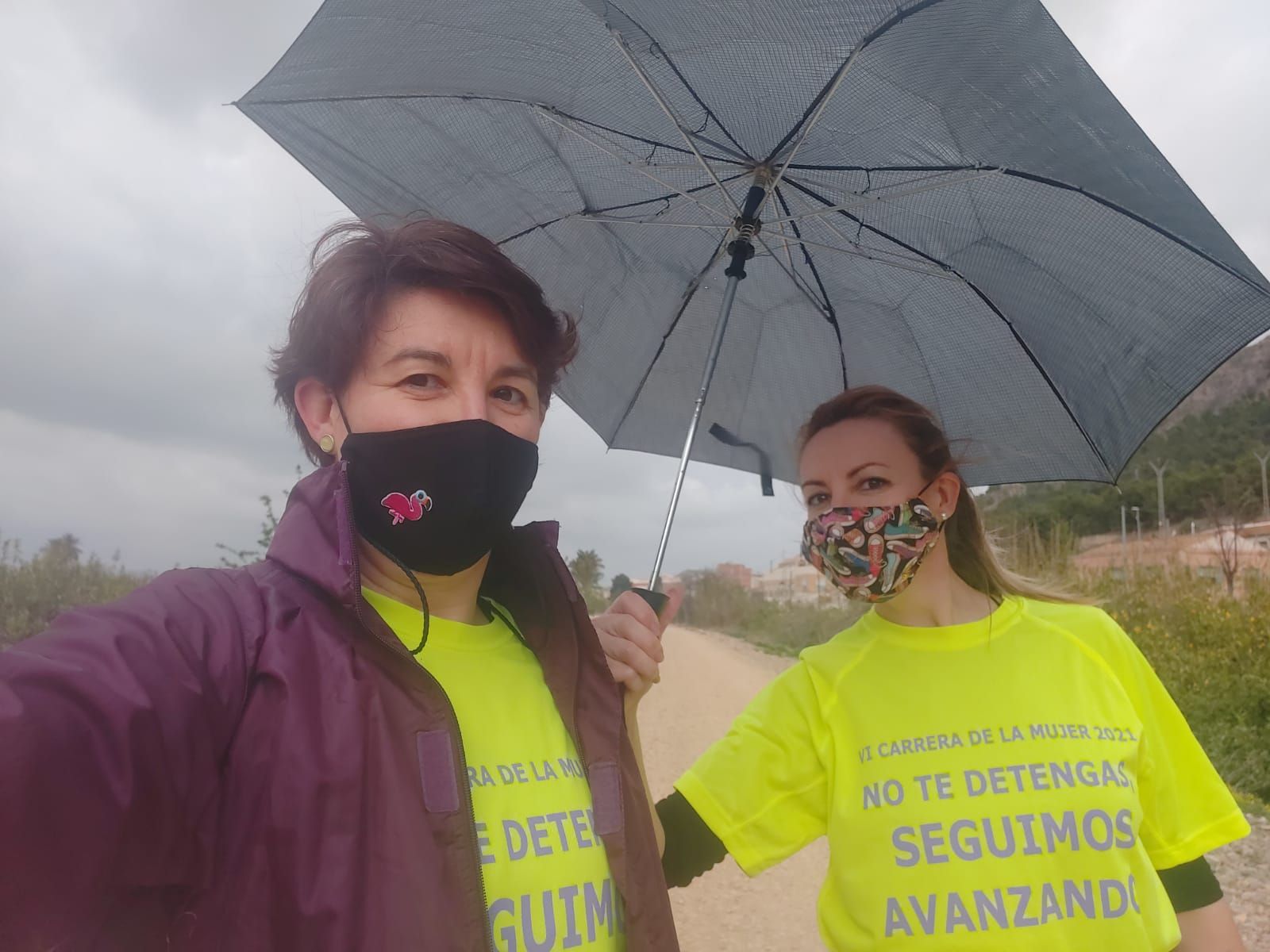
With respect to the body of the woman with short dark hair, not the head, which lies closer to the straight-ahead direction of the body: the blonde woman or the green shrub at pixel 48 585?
the blonde woman

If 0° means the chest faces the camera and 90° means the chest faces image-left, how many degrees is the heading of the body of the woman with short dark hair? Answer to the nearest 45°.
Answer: approximately 315°

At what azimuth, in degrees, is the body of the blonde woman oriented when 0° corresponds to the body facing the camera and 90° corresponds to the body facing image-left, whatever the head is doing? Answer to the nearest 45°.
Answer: approximately 0°

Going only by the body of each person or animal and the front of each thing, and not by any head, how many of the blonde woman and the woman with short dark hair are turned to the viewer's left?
0

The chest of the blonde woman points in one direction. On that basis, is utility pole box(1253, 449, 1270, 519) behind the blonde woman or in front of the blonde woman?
behind

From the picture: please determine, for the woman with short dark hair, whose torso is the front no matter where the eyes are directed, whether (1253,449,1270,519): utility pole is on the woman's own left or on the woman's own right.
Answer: on the woman's own left
